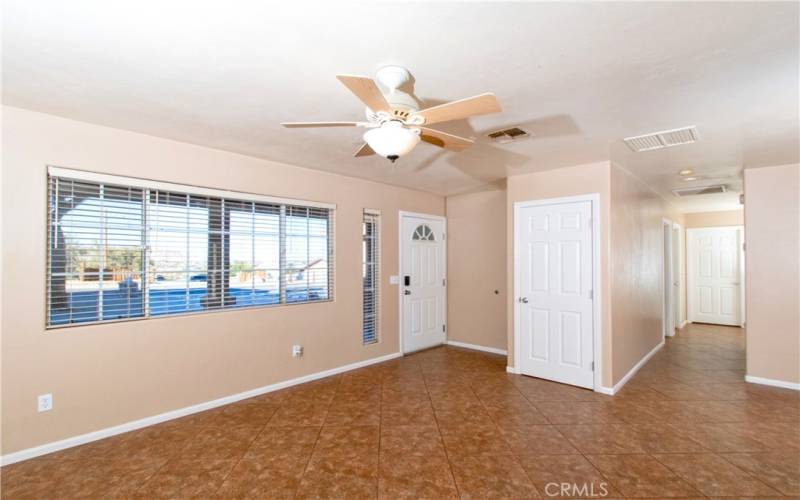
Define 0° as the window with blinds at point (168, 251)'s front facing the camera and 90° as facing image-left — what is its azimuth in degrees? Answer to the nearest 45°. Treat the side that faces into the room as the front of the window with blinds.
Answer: approximately 315°

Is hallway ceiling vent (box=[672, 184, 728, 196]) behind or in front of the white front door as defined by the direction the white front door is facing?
in front

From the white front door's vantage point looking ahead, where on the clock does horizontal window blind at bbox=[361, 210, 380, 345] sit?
The horizontal window blind is roughly at 3 o'clock from the white front door.

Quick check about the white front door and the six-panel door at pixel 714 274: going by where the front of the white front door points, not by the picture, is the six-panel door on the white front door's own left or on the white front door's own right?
on the white front door's own left

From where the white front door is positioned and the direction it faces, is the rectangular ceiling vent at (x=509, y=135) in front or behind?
in front

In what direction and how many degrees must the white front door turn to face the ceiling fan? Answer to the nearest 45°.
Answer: approximately 45° to its right

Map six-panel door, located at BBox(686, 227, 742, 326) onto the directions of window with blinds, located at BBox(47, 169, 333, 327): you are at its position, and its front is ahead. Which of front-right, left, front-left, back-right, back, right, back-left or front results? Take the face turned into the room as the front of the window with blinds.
front-left

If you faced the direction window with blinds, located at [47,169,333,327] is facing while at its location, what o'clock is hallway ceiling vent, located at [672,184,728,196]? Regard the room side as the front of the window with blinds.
The hallway ceiling vent is roughly at 11 o'clock from the window with blinds.

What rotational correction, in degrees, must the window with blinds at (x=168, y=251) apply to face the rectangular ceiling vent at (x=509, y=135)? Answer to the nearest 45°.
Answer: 0° — it already faces it

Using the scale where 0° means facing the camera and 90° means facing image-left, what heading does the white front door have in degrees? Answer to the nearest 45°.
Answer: approximately 315°

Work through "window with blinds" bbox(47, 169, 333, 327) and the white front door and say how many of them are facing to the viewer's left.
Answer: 0

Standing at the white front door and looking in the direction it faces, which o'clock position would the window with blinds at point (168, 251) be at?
The window with blinds is roughly at 3 o'clock from the white front door.

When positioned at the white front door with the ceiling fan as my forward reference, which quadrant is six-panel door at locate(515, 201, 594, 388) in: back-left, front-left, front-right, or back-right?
front-left

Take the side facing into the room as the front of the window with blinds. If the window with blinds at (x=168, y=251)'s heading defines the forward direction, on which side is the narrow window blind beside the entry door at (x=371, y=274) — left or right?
on its left

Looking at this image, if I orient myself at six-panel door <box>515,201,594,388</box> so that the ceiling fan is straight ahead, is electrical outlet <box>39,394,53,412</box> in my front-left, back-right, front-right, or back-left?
front-right
